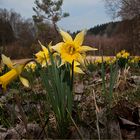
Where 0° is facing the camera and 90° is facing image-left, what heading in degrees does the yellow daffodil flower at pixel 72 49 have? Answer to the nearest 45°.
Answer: approximately 0°
